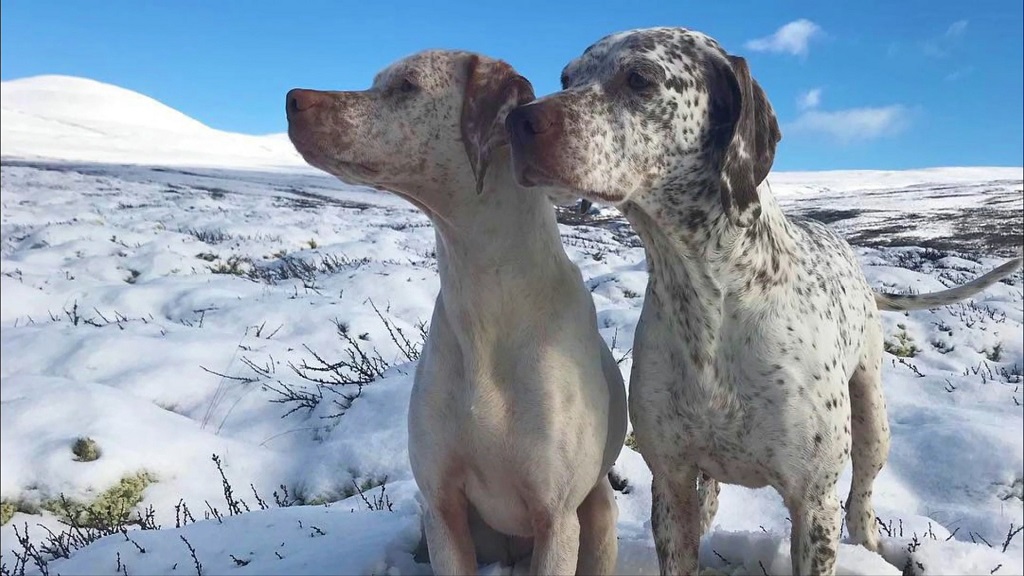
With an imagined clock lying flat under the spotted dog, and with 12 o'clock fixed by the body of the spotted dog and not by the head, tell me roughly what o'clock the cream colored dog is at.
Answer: The cream colored dog is roughly at 1 o'clock from the spotted dog.

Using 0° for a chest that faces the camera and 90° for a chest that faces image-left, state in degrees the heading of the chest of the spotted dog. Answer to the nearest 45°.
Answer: approximately 45°
